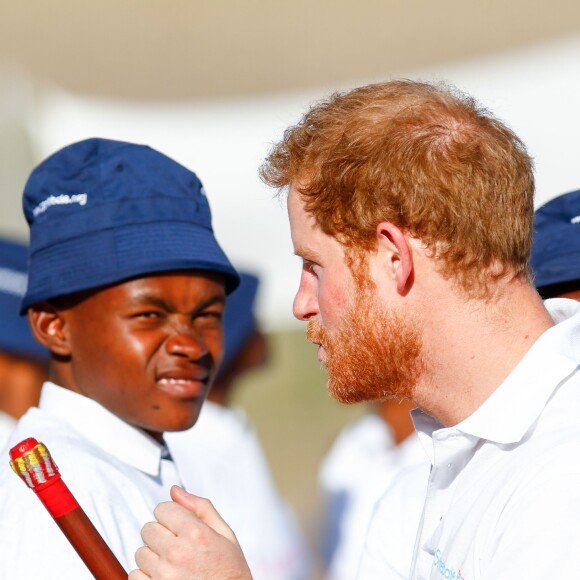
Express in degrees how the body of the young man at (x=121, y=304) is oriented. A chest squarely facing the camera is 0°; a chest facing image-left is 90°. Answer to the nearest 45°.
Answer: approximately 315°

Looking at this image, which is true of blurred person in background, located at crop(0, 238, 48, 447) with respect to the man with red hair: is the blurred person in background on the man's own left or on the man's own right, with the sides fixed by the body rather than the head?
on the man's own right

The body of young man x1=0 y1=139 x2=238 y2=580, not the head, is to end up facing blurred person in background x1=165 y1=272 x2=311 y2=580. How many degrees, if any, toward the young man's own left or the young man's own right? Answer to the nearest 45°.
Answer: approximately 135° to the young man's own left

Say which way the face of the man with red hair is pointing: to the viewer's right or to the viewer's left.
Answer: to the viewer's left

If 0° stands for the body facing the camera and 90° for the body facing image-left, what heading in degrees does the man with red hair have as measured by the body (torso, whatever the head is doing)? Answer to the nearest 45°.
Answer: approximately 90°
